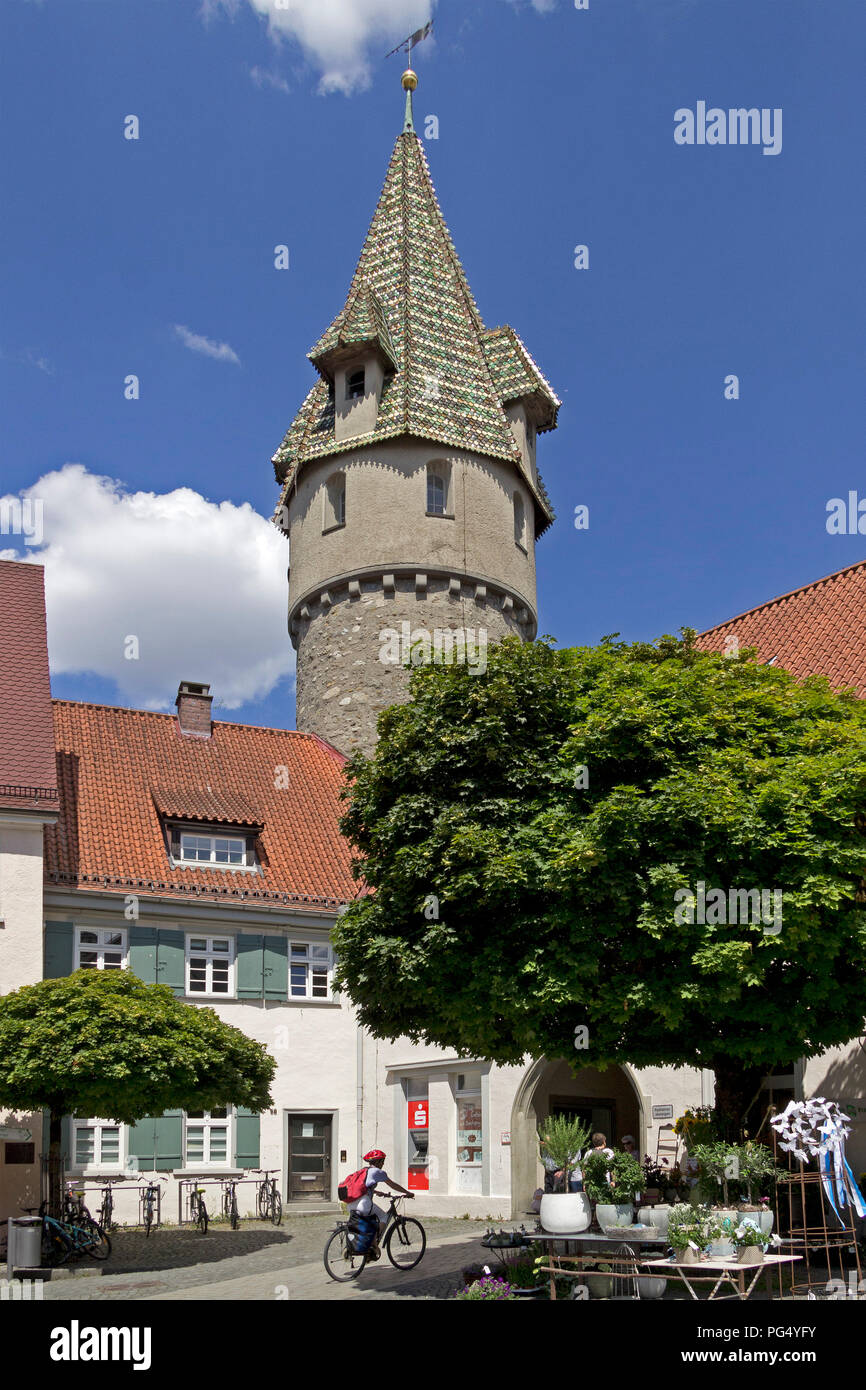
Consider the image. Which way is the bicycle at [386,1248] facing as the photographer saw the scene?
facing away from the viewer and to the right of the viewer

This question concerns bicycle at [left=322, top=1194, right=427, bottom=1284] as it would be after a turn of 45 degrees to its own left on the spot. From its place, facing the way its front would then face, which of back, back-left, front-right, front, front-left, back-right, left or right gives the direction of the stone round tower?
front

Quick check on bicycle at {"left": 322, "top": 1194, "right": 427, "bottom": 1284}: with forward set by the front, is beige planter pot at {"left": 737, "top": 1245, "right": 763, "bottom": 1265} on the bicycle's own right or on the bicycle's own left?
on the bicycle's own right
